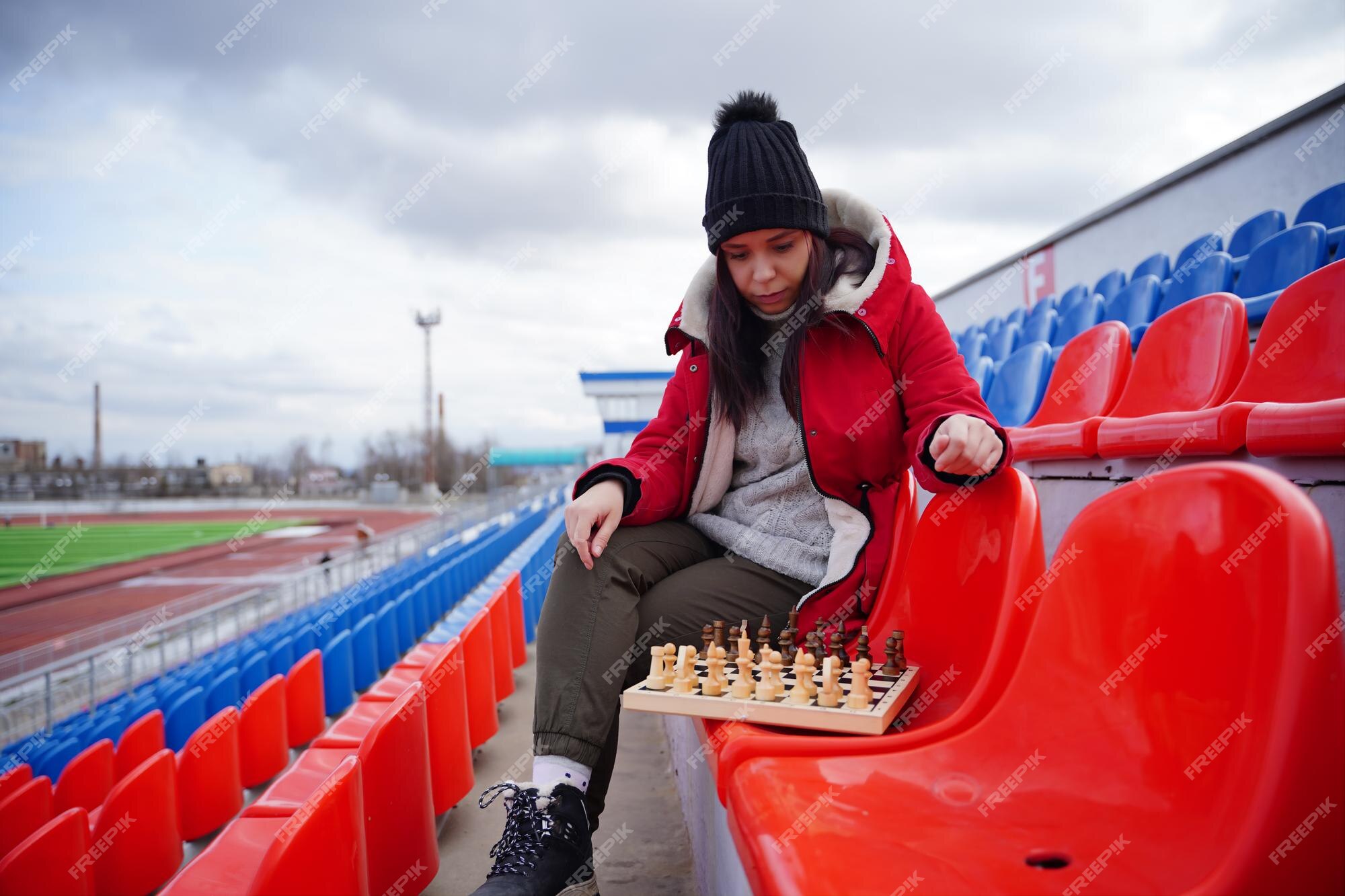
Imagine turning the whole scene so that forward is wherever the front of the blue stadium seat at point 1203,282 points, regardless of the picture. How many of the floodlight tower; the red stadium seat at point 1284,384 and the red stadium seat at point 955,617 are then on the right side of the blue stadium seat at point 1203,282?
1

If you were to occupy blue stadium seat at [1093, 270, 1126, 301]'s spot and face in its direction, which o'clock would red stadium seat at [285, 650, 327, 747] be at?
The red stadium seat is roughly at 12 o'clock from the blue stadium seat.

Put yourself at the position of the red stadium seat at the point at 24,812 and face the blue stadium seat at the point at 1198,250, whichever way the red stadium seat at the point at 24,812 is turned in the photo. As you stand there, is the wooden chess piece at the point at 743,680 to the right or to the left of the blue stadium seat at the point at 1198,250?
right

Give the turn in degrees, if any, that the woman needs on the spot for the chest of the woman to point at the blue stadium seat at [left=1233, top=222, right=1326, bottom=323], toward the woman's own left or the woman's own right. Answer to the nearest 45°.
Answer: approximately 180°

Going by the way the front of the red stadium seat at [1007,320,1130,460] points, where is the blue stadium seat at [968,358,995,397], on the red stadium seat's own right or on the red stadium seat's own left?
on the red stadium seat's own right

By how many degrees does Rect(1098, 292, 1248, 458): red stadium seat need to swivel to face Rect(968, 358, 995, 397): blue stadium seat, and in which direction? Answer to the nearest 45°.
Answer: approximately 90° to its right

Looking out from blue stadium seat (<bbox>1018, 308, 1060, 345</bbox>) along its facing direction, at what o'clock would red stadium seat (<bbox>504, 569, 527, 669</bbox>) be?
The red stadium seat is roughly at 12 o'clock from the blue stadium seat.

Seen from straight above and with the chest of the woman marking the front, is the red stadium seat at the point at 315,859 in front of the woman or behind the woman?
in front
